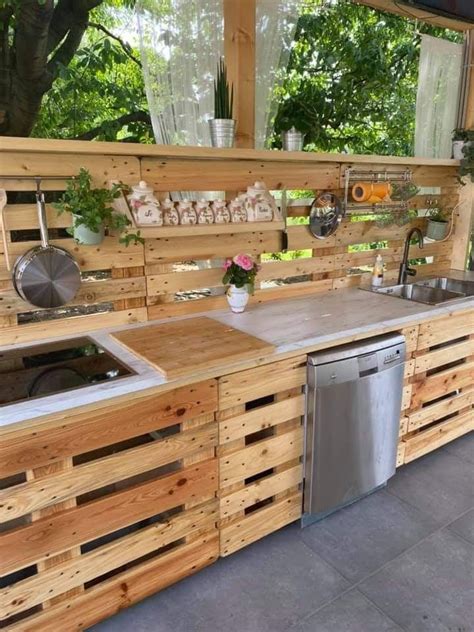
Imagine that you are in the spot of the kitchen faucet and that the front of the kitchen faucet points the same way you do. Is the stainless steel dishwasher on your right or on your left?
on your right

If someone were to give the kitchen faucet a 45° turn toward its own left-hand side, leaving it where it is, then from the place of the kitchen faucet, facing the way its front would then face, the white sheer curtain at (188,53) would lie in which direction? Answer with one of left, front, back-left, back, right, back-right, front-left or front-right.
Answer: back-right

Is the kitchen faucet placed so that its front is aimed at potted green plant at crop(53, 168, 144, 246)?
no

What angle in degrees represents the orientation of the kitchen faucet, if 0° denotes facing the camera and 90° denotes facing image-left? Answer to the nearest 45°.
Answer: approximately 315°

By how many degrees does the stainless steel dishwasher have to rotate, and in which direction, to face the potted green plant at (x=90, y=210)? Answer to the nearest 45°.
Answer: approximately 135° to its right

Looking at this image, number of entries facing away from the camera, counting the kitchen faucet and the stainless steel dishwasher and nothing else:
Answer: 0

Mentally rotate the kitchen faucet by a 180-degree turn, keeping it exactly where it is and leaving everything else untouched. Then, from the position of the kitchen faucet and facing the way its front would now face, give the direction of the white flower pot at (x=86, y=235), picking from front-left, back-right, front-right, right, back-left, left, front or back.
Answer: left

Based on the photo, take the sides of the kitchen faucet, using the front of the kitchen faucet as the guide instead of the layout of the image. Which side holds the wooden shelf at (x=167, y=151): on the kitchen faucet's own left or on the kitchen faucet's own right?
on the kitchen faucet's own right

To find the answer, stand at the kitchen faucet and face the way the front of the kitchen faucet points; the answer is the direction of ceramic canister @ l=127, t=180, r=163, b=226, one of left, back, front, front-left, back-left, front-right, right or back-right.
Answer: right

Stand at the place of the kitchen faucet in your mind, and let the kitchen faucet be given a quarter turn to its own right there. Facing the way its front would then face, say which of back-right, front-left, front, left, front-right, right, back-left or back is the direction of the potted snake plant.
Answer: front

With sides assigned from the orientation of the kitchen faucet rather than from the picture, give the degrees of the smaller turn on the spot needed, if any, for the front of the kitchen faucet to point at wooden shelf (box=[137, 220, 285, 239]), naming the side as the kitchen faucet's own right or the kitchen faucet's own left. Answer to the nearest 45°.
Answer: approximately 90° to the kitchen faucet's own right

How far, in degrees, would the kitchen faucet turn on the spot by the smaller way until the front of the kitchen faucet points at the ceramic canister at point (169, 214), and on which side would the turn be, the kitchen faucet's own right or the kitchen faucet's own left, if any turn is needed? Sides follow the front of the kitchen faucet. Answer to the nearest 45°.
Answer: approximately 90° to the kitchen faucet's own right

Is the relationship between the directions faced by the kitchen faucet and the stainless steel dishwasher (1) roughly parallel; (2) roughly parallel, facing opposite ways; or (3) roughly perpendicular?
roughly parallel

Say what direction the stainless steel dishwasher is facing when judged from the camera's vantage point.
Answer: facing the viewer and to the right of the viewer

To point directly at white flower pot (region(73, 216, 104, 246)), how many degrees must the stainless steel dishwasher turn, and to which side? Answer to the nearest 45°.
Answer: approximately 135° to its right

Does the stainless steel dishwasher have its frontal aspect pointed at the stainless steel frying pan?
no
